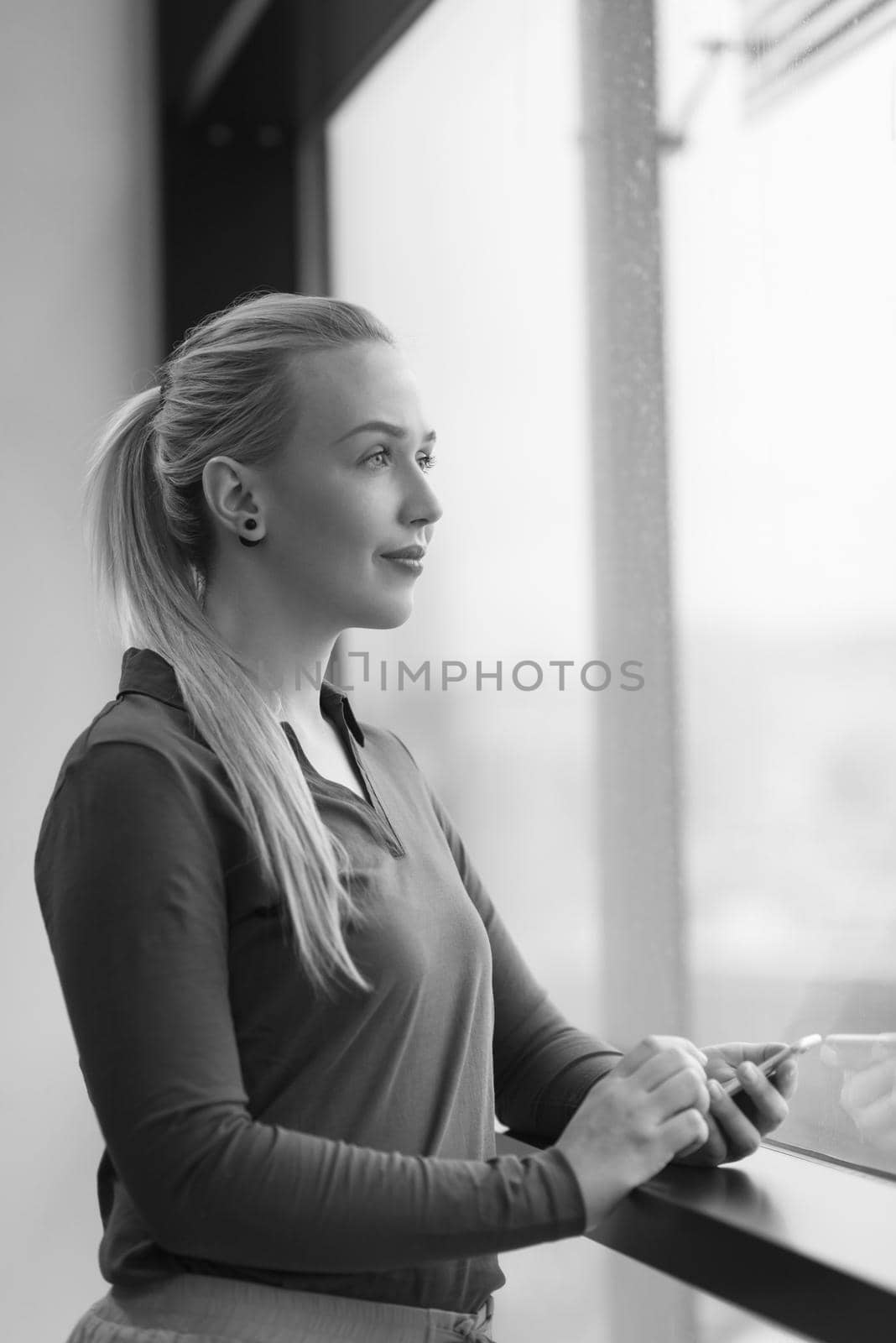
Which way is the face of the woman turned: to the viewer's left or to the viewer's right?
to the viewer's right

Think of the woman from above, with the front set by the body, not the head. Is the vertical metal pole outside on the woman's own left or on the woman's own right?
on the woman's own left

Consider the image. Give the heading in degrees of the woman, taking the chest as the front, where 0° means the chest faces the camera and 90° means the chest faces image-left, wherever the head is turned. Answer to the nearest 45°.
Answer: approximately 315°
